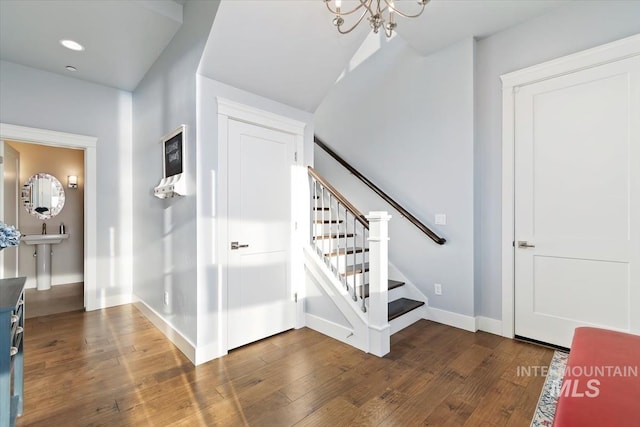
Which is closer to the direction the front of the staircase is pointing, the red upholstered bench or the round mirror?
the red upholstered bench

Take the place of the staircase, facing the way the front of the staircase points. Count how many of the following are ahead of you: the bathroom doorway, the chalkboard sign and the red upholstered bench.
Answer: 1

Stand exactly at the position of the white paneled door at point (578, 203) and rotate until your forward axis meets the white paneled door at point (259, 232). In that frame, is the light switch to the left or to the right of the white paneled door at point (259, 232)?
right

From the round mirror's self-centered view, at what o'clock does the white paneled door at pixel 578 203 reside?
The white paneled door is roughly at 11 o'clock from the round mirror.

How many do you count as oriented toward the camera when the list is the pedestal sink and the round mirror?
2

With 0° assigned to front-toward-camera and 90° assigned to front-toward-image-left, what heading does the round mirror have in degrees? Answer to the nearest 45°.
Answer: approximately 0°

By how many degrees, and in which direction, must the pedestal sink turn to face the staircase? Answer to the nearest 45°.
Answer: approximately 45° to its left

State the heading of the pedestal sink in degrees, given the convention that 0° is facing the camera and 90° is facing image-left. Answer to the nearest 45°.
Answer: approximately 0°

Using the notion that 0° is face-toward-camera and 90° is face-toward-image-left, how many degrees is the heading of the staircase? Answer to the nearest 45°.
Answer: approximately 315°

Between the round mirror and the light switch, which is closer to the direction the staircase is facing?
the light switch

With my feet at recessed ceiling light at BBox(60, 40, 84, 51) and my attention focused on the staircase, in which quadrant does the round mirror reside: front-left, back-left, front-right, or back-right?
back-left

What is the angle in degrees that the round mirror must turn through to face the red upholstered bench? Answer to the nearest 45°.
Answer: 0° — it already faces it
